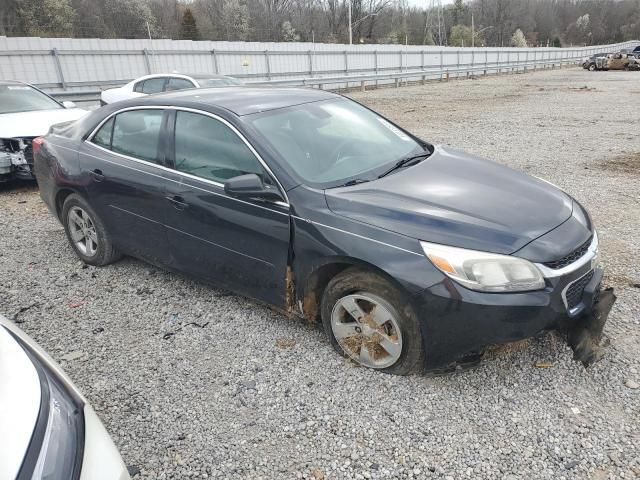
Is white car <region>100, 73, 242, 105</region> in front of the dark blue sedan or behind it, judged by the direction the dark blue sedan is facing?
behind

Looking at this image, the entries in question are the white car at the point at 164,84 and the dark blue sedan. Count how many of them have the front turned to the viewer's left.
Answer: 0

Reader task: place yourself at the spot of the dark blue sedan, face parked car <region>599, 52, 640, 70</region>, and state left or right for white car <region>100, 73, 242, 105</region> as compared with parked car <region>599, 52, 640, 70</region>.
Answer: left

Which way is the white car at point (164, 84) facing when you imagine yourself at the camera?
facing the viewer and to the right of the viewer

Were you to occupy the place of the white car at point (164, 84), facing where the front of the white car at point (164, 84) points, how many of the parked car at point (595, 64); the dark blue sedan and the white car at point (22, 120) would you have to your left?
1

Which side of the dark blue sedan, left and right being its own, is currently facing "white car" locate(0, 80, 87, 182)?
back

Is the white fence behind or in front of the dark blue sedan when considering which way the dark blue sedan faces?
behind

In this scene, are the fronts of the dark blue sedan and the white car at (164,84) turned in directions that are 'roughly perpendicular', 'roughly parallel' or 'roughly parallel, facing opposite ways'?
roughly parallel
